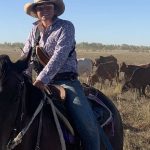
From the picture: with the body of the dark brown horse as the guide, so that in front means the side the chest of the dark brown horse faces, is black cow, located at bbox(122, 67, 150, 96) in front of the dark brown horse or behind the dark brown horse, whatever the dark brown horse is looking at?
behind

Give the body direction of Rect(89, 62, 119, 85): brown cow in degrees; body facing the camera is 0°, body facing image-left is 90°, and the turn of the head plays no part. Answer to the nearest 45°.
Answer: approximately 90°

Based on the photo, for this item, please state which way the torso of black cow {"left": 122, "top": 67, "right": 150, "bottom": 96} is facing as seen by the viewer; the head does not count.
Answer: to the viewer's left

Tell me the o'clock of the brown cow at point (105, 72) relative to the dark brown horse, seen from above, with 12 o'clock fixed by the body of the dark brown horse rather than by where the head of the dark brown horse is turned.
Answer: The brown cow is roughly at 5 o'clock from the dark brown horse.

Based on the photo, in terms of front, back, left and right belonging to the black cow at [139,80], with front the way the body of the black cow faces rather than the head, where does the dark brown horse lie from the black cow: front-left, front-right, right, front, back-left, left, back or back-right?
left

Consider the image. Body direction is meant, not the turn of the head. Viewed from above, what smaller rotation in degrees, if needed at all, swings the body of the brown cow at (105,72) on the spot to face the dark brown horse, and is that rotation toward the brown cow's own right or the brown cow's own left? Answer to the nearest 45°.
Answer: approximately 90° to the brown cow's own left
